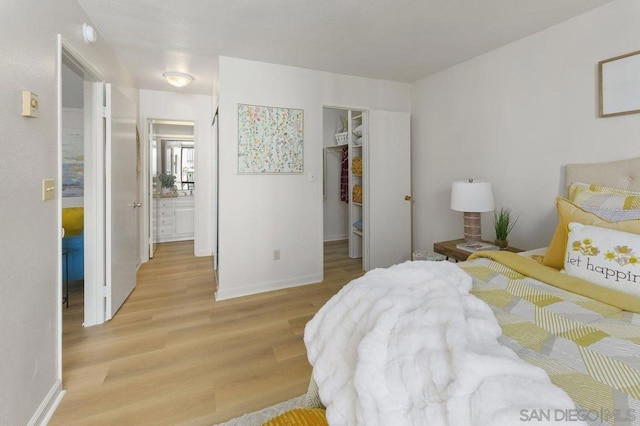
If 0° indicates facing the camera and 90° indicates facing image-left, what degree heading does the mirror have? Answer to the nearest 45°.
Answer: approximately 0°

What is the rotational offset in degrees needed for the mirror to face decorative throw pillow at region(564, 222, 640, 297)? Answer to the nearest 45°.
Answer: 0° — it already faces it

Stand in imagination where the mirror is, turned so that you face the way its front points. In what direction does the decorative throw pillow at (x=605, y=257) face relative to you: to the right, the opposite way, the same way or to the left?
to the right

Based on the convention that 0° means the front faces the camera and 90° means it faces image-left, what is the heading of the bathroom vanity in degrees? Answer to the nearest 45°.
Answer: approximately 0°

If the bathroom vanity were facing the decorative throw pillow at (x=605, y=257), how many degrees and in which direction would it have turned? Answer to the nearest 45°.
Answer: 0° — it already faces it

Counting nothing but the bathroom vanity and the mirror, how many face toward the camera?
2
